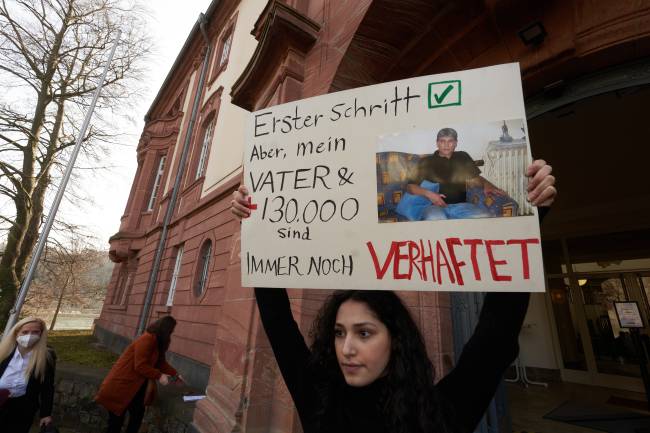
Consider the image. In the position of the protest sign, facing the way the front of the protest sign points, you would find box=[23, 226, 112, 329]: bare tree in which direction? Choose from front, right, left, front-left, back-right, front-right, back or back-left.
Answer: back-right

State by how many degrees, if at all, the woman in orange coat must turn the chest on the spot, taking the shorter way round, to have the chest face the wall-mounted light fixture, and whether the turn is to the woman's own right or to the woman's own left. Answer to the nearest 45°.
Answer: approximately 45° to the woman's own right

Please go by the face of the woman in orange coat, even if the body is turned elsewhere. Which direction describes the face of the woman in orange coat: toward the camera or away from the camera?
away from the camera

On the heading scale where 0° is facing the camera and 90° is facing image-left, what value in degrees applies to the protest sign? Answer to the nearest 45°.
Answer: approximately 0°

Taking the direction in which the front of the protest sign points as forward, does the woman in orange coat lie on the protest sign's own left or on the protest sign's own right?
on the protest sign's own right
